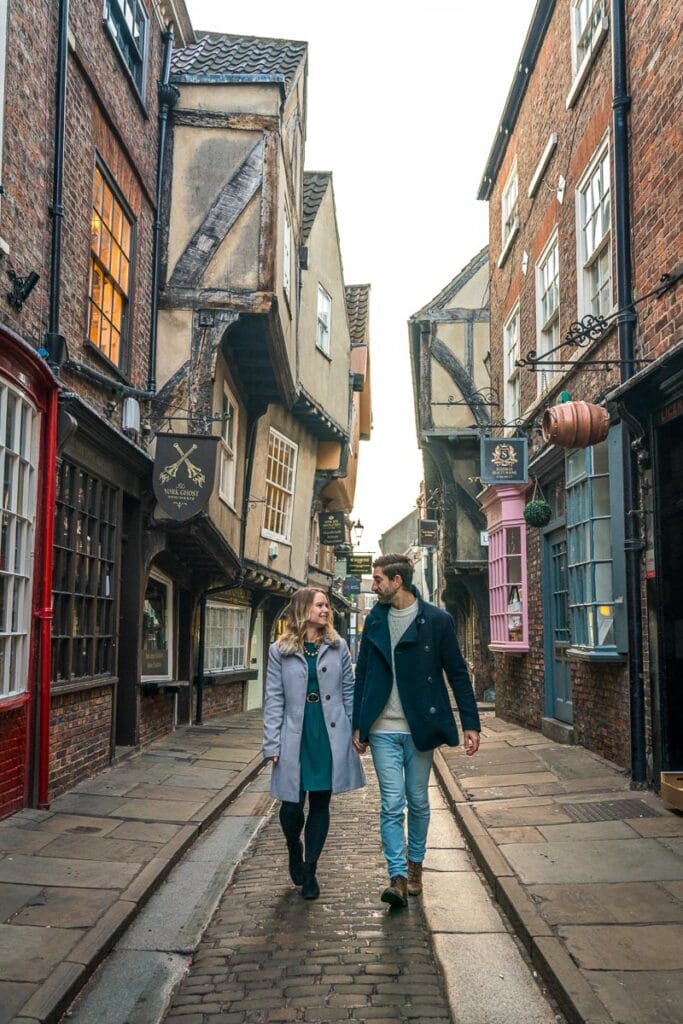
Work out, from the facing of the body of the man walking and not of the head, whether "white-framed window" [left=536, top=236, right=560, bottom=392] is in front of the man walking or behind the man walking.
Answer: behind

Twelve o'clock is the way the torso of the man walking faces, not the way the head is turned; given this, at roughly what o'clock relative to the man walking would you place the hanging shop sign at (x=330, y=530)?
The hanging shop sign is roughly at 6 o'clock from the man walking.

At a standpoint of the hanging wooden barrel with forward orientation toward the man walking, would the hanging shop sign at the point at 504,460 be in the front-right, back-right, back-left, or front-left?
back-right

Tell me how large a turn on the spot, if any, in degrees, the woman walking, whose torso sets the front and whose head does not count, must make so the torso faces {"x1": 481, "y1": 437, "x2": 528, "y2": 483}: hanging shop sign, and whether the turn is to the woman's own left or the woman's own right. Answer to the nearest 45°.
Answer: approximately 180°

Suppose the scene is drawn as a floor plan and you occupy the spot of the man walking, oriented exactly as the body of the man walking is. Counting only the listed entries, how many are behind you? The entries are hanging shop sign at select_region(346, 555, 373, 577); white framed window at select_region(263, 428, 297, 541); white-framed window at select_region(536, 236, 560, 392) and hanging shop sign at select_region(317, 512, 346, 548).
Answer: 4

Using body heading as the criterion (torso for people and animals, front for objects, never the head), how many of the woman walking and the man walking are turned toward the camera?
2

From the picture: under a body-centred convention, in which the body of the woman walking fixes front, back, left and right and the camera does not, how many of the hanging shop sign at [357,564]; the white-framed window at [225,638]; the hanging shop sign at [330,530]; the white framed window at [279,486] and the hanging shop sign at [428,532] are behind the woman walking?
5

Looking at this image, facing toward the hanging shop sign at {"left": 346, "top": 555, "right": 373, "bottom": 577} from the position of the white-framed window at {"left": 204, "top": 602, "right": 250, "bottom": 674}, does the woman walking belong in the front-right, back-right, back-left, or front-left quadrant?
back-right

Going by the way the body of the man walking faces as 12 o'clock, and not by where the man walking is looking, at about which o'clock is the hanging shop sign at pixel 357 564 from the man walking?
The hanging shop sign is roughly at 6 o'clock from the man walking.

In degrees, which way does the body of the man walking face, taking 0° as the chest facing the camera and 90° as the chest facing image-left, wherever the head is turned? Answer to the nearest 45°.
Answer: approximately 0°

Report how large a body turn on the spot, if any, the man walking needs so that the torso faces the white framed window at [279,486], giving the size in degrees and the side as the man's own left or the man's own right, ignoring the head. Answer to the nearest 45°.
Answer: approximately 180°

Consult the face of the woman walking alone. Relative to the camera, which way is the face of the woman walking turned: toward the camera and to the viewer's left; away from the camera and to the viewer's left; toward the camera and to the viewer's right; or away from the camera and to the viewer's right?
toward the camera and to the viewer's right

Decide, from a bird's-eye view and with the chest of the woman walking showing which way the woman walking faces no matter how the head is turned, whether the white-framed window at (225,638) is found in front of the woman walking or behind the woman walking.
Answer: behind

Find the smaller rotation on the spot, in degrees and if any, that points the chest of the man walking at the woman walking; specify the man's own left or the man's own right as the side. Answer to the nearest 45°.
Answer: approximately 90° to the man's own right

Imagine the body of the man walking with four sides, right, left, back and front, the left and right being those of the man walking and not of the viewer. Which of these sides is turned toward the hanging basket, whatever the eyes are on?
back

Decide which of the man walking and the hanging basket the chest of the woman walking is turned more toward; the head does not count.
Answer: the man walking
